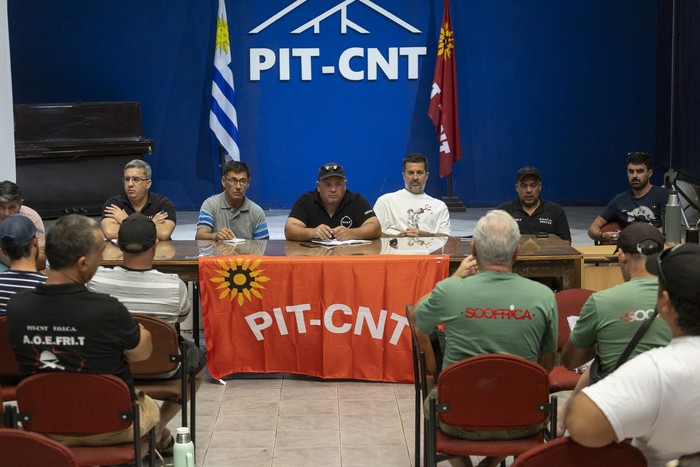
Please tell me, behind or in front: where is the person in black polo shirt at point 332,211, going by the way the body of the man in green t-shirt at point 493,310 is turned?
in front

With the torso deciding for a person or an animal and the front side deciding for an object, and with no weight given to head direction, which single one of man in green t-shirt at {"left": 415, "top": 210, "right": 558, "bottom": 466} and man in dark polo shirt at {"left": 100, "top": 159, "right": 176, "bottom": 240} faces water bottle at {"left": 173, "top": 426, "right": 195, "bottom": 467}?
the man in dark polo shirt

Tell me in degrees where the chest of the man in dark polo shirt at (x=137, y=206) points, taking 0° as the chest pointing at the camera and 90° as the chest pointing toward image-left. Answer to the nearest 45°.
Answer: approximately 0°

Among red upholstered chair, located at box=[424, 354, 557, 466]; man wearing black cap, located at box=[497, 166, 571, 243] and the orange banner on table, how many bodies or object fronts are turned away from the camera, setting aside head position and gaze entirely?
1

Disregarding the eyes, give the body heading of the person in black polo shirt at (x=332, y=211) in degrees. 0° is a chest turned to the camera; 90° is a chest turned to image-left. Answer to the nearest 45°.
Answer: approximately 0°

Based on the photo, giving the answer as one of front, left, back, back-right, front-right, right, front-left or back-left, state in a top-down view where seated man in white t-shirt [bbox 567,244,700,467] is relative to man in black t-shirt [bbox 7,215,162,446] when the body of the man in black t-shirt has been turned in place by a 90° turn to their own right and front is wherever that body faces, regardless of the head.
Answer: front

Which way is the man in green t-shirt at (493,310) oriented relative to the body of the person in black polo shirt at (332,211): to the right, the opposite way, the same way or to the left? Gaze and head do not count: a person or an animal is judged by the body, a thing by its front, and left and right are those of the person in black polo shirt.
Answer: the opposite way

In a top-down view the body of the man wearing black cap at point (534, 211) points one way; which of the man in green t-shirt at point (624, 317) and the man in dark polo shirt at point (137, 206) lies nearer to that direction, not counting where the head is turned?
the man in green t-shirt

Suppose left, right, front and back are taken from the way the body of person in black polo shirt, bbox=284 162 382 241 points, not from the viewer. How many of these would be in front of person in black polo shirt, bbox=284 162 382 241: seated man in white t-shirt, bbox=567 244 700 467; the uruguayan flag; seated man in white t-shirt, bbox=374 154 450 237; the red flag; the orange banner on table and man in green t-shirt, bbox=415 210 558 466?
3

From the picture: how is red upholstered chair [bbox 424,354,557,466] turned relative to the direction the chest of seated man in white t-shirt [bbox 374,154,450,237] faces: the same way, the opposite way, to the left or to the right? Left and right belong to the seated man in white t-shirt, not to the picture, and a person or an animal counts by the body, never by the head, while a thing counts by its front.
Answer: the opposite way

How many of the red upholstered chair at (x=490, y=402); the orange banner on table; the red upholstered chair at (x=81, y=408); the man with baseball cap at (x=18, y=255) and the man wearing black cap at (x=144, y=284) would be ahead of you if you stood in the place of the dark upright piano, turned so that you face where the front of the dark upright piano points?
5
